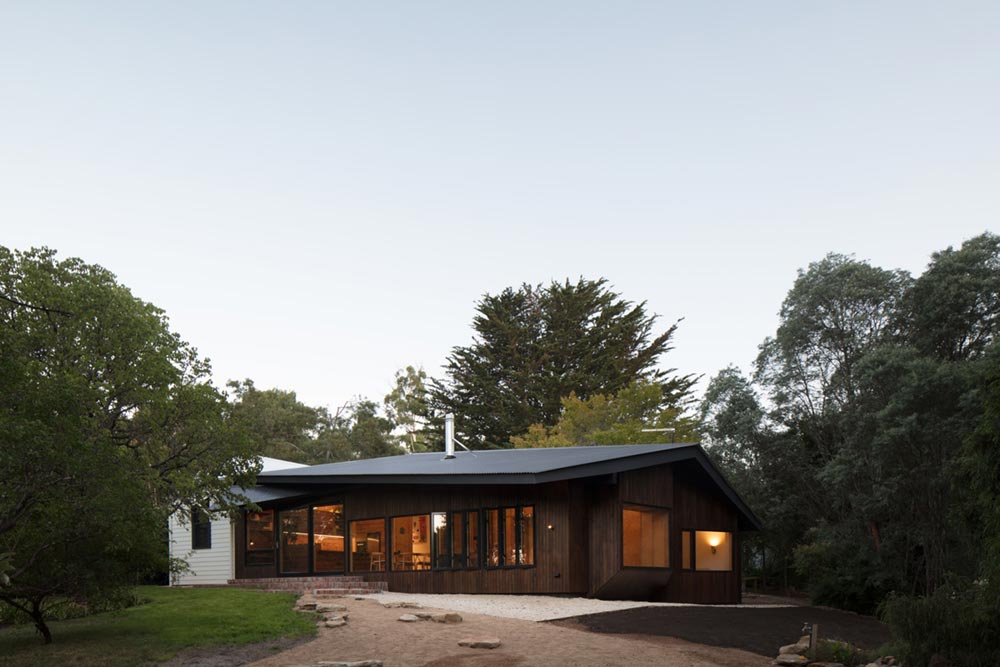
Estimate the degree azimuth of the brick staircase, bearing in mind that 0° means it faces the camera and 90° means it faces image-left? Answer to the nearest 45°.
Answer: approximately 0°

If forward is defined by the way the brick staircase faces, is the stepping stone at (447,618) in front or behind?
in front

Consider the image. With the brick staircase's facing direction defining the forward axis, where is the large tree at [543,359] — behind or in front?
behind

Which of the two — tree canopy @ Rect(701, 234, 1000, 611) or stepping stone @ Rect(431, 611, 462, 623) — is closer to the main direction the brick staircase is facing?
the stepping stone

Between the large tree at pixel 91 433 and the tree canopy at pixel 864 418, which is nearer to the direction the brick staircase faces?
the large tree

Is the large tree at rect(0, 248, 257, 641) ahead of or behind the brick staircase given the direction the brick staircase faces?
ahead
